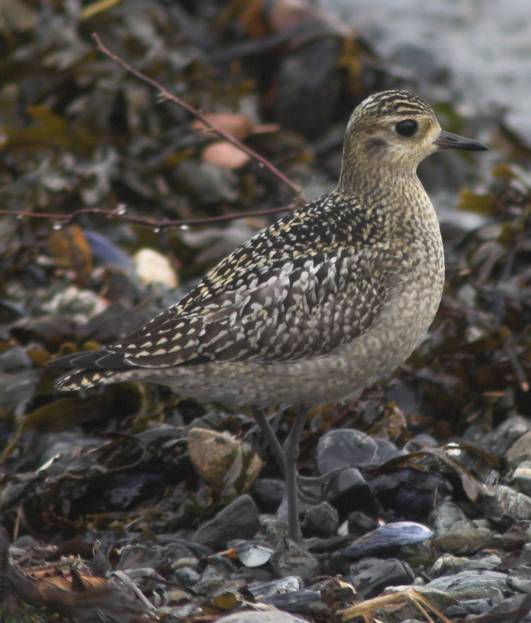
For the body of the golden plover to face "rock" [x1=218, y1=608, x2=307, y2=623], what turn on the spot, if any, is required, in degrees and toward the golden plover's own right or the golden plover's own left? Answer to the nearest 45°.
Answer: approximately 90° to the golden plover's own right

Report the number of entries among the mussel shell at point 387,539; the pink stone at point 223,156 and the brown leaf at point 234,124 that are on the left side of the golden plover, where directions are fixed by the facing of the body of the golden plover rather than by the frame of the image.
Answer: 2

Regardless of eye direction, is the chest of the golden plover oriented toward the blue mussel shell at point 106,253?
no

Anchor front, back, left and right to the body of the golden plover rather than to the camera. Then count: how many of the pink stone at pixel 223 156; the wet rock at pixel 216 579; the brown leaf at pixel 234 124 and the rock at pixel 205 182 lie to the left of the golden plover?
3

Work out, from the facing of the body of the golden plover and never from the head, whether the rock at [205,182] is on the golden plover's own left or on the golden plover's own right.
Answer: on the golden plover's own left

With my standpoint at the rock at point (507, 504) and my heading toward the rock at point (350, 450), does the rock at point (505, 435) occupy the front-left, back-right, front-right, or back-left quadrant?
front-right

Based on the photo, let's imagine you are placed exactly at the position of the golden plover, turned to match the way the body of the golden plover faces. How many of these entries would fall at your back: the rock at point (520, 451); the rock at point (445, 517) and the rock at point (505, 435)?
0

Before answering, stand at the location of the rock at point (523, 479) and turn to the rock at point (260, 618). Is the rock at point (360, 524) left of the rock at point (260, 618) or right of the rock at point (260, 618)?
right

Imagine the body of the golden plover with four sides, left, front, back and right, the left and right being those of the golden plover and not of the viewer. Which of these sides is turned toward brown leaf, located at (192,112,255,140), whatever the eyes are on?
left

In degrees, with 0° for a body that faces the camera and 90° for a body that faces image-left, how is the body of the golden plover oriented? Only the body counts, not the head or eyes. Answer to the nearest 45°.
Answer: approximately 270°

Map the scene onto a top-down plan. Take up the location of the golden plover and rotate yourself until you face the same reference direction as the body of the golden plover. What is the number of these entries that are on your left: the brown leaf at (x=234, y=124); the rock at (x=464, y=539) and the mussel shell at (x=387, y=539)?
1

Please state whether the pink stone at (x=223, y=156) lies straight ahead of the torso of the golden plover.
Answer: no

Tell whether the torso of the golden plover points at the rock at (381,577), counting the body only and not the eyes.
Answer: no

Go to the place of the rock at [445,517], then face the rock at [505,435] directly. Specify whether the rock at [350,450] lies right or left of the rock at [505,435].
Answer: left

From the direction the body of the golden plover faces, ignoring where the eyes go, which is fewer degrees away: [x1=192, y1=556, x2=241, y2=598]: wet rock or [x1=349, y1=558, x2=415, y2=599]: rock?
the rock

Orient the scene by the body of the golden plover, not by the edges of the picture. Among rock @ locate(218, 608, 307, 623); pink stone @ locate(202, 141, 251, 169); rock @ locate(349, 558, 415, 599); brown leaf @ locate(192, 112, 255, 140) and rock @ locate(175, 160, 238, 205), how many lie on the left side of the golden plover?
3

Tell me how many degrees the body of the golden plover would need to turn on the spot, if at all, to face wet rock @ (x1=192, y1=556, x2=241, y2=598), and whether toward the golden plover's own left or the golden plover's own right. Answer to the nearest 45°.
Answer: approximately 90° to the golden plover's own right

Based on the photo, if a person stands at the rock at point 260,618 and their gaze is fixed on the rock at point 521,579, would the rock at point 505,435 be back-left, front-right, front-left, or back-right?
front-left

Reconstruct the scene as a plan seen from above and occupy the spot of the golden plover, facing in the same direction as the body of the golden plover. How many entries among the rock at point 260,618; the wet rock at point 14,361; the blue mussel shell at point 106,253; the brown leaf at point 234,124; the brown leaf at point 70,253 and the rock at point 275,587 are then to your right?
2

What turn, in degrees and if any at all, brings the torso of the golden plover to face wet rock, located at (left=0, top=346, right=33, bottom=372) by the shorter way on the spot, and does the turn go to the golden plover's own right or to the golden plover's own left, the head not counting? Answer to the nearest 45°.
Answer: approximately 135° to the golden plover's own left
